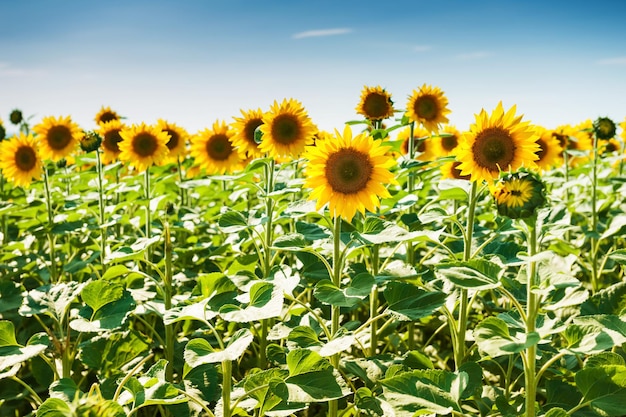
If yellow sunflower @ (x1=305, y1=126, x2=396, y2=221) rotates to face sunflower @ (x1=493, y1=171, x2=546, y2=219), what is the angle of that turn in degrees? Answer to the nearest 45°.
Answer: approximately 45° to its left

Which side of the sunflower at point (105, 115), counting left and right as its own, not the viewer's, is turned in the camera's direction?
front

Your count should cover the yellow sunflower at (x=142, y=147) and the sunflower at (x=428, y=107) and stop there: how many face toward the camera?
2

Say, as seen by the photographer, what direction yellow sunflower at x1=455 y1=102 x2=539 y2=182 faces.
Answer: facing the viewer

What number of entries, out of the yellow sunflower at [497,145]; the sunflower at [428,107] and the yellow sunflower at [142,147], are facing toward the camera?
3

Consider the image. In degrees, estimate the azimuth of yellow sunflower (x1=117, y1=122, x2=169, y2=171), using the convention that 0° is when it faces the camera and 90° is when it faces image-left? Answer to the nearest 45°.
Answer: approximately 0°

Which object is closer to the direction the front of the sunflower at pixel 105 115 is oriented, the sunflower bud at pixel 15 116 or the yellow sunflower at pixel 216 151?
the yellow sunflower

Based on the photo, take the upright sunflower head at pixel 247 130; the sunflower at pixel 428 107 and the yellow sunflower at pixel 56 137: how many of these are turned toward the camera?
3

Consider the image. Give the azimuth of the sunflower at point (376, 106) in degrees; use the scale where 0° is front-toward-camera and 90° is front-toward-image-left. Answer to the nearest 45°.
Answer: approximately 0°

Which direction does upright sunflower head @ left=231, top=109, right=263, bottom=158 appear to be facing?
toward the camera

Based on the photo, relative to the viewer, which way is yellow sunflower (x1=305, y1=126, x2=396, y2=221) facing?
toward the camera
